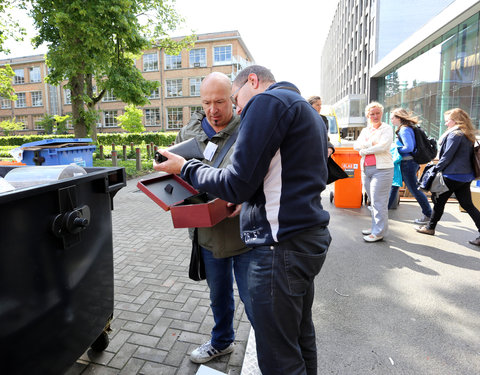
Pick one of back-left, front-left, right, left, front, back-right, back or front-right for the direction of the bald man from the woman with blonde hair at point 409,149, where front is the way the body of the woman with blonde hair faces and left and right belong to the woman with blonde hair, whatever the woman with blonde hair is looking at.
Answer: left

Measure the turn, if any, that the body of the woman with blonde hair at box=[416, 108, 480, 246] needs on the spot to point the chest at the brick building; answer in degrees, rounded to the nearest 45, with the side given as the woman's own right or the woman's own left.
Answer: approximately 45° to the woman's own right

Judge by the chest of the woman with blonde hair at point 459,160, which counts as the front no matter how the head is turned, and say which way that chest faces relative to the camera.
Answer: to the viewer's left

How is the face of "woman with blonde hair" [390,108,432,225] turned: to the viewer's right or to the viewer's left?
to the viewer's left

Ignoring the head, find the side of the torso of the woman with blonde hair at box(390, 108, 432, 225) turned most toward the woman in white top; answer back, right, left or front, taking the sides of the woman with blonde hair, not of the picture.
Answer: left

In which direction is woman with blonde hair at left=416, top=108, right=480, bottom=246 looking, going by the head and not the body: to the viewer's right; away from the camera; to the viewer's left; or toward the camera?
to the viewer's left
